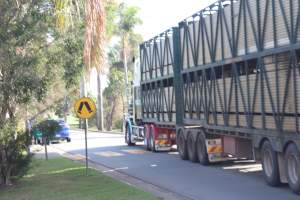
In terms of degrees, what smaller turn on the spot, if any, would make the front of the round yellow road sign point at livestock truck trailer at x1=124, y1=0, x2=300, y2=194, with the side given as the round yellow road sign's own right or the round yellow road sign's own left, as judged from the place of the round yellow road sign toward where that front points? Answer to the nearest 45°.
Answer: approximately 45° to the round yellow road sign's own left

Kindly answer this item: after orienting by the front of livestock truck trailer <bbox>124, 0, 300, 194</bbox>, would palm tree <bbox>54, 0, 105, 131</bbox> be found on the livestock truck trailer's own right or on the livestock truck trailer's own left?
on the livestock truck trailer's own left

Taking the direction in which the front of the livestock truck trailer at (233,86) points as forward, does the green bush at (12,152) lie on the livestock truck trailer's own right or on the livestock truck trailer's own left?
on the livestock truck trailer's own left

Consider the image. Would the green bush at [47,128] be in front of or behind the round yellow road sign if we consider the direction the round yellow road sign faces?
behind

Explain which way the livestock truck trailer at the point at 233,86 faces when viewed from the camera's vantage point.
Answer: facing away from the viewer and to the left of the viewer

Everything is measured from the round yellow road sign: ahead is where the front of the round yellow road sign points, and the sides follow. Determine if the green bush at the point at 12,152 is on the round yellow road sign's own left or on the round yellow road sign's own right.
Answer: on the round yellow road sign's own right

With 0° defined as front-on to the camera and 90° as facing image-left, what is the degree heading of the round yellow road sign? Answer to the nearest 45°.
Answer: approximately 0°

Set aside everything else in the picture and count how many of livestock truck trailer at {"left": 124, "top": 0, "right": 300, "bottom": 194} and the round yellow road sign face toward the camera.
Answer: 1

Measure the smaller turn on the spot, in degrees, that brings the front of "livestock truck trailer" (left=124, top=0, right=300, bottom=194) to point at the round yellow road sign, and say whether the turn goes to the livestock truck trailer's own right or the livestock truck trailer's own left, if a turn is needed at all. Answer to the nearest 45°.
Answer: approximately 45° to the livestock truck trailer's own left
